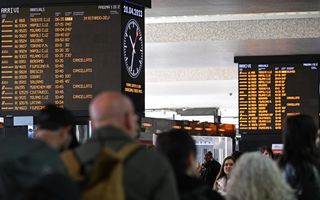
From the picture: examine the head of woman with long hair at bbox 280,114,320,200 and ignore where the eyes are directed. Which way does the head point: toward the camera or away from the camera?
away from the camera

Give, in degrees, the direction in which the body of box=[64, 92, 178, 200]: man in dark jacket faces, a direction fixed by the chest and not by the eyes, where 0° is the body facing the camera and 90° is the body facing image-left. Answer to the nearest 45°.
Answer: approximately 225°

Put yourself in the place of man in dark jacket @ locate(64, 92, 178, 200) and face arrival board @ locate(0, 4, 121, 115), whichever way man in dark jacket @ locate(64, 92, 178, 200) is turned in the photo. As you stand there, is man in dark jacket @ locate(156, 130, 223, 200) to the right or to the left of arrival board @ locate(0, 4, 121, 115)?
right

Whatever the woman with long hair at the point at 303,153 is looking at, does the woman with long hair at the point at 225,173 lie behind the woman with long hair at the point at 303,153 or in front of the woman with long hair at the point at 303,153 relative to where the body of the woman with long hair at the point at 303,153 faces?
in front

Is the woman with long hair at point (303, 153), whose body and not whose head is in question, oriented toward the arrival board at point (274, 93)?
yes

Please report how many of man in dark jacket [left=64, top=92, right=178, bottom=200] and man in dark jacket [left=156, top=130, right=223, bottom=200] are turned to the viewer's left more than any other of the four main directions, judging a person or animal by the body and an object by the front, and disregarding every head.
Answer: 0

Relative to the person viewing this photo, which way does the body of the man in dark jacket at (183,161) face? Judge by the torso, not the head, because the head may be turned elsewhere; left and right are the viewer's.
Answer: facing away from the viewer and to the right of the viewer

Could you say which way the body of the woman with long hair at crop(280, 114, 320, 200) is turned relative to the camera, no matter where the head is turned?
away from the camera

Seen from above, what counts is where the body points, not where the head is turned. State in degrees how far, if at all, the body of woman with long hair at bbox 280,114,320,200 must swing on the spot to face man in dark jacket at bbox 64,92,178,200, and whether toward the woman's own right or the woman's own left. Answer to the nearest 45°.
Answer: approximately 135° to the woman's own left
